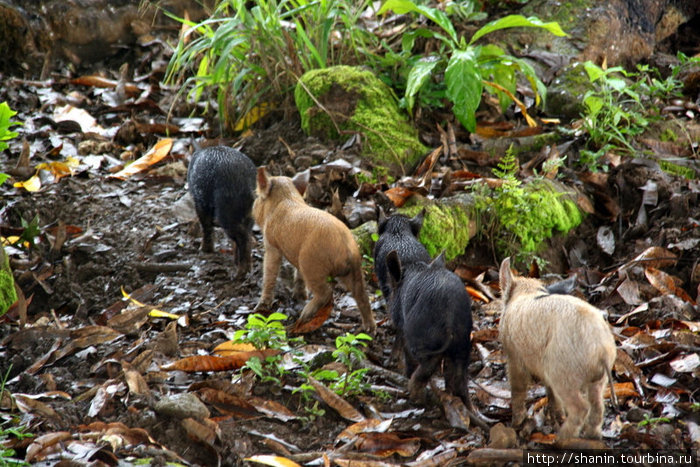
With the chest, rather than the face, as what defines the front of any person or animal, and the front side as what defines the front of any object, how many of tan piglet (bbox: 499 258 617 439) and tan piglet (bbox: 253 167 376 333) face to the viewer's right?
0

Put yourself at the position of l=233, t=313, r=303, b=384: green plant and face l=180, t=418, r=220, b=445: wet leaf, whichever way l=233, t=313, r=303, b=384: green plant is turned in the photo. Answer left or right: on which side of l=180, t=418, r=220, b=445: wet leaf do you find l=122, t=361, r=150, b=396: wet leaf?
right

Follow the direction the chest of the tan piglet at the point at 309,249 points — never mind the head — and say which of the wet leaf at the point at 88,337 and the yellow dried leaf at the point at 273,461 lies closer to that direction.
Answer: the wet leaf

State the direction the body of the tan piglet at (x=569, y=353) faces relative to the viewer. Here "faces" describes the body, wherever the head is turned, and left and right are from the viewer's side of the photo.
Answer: facing away from the viewer and to the left of the viewer

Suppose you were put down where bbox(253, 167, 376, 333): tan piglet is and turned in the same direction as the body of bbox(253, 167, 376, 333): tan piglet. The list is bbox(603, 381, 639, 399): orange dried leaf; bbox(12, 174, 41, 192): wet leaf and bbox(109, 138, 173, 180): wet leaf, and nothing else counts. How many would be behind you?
1

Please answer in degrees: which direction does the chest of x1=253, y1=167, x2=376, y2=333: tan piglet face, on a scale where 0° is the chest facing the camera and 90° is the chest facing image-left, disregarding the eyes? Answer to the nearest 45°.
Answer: approximately 135°

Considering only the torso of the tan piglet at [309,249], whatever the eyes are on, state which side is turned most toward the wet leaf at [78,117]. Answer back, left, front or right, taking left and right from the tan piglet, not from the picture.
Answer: front

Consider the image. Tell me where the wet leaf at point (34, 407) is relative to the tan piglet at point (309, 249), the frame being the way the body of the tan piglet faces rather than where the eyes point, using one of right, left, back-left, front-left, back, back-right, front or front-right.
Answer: left

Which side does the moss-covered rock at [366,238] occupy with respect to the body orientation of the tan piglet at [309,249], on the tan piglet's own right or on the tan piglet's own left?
on the tan piglet's own right

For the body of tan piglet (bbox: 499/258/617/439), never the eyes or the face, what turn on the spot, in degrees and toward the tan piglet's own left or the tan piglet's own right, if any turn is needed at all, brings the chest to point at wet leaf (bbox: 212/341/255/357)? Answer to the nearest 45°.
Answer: approximately 45° to the tan piglet's own left

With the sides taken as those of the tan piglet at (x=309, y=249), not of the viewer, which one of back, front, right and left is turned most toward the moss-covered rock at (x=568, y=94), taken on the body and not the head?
right
